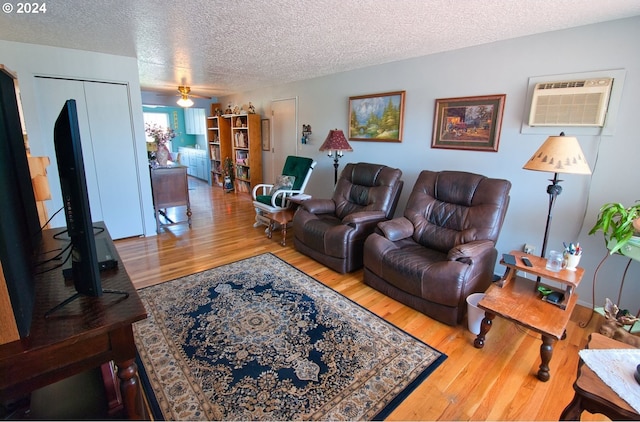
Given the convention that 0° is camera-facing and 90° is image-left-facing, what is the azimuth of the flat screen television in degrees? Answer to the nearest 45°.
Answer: approximately 270°

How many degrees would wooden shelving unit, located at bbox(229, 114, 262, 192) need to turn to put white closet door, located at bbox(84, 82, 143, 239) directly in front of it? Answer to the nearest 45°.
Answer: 0° — it already faces it

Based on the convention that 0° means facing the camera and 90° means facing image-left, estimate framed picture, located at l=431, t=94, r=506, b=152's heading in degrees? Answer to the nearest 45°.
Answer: approximately 45°

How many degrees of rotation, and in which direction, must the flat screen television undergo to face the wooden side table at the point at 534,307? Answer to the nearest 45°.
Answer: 0° — it already faces it

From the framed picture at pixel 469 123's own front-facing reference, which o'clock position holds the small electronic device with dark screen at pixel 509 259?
The small electronic device with dark screen is roughly at 10 o'clock from the framed picture.

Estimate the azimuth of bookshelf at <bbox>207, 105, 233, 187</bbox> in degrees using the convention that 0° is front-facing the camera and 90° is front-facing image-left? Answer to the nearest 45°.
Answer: approximately 45°

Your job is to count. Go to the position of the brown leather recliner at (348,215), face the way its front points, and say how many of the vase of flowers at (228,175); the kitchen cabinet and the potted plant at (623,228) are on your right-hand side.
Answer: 2

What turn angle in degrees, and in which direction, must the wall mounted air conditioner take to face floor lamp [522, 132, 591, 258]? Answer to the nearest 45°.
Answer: approximately 45° to its left

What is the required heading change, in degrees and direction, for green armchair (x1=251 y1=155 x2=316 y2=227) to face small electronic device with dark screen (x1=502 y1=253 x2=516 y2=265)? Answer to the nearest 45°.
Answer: approximately 90° to its left
